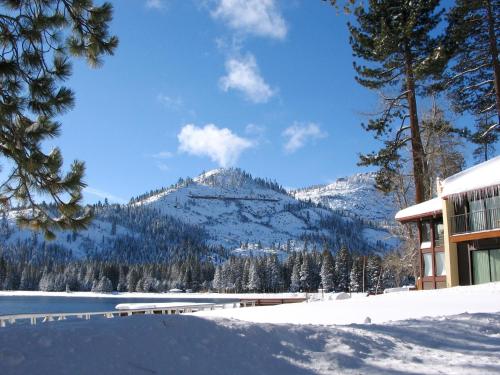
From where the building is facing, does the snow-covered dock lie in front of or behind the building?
in front

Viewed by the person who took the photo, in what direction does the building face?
facing the viewer and to the left of the viewer
